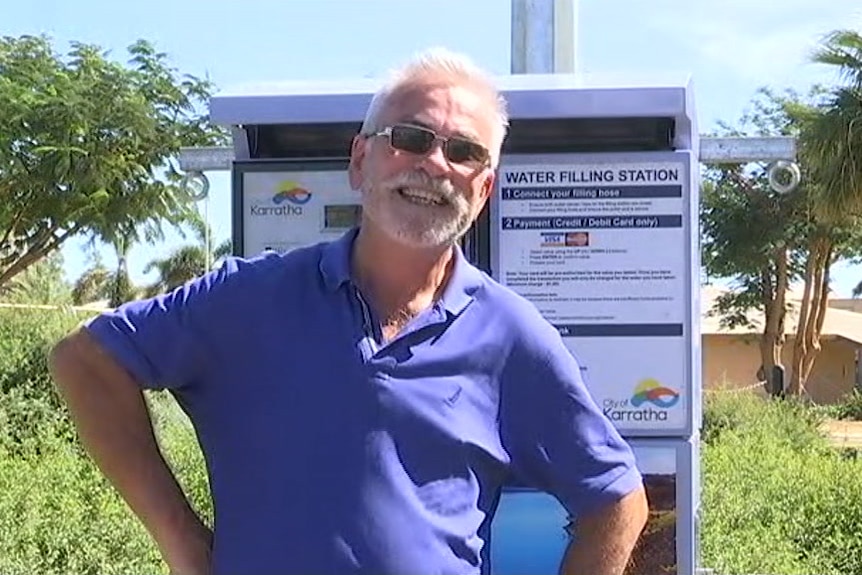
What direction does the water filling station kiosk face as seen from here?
toward the camera

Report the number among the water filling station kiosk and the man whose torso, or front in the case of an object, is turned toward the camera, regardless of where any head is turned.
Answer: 2

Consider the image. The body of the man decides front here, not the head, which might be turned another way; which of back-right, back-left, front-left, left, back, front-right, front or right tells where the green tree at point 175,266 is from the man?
back

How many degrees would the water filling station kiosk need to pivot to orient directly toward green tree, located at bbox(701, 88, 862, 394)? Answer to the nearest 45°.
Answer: approximately 180°

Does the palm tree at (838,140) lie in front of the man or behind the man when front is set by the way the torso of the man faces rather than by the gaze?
behind

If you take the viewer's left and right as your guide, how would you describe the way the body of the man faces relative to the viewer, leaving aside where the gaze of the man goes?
facing the viewer

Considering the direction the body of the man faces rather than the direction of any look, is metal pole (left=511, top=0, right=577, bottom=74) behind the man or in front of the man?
behind

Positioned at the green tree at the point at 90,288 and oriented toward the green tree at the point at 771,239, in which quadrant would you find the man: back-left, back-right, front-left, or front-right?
front-right

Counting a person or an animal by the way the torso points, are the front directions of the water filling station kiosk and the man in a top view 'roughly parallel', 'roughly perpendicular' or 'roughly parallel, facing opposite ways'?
roughly parallel

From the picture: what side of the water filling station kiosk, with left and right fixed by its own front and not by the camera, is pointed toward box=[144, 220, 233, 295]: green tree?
back

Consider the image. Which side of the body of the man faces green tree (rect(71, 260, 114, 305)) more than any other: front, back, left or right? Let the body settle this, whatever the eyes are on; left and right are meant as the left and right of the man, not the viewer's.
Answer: back

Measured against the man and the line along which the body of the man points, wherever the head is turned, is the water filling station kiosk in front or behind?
behind

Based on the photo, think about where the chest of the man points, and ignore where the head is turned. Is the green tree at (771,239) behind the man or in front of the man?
behind
